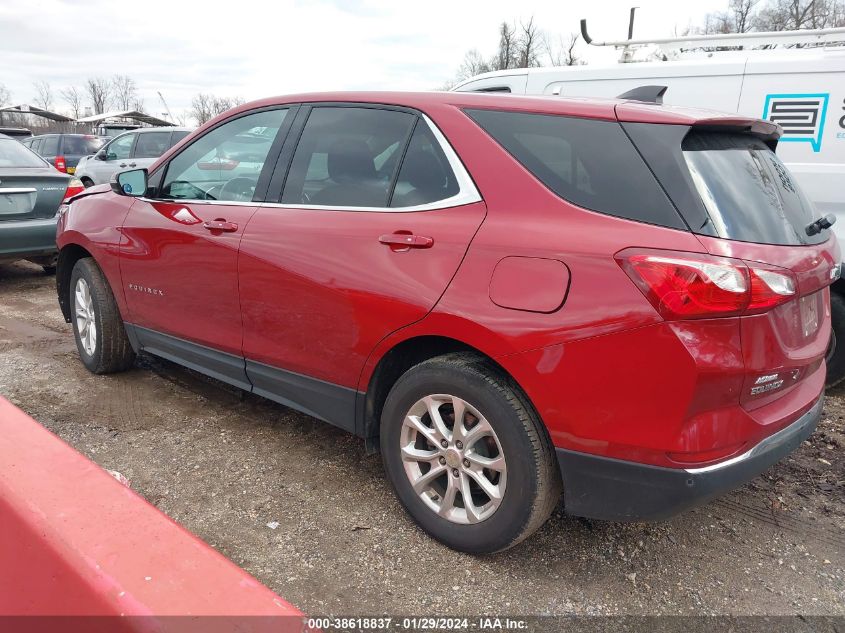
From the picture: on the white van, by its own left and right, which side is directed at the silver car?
front

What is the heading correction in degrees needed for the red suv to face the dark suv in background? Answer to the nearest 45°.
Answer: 0° — it already faces it

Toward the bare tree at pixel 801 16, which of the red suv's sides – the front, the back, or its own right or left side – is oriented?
right

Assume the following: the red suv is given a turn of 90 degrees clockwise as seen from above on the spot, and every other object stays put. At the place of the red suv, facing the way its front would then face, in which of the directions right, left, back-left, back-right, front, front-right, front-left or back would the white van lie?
front

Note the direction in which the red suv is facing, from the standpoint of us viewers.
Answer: facing away from the viewer and to the left of the viewer

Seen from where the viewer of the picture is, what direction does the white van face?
facing away from the viewer and to the left of the viewer

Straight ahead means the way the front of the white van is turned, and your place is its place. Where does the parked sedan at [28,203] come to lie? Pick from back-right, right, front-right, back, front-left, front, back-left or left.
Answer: front-left

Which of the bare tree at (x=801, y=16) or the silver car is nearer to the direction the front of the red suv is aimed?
the silver car

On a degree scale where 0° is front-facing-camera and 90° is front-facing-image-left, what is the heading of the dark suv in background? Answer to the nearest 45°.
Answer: approximately 135°

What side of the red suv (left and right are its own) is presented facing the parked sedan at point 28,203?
front

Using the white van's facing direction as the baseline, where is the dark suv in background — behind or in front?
in front

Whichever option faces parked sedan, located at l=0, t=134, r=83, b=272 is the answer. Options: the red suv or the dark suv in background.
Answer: the red suv

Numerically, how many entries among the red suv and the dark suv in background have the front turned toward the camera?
0

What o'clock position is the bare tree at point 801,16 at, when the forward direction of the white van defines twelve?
The bare tree is roughly at 2 o'clock from the white van.
